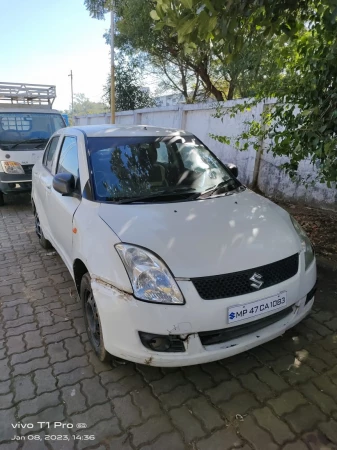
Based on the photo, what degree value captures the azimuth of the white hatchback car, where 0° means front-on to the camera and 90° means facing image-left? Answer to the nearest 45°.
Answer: approximately 315°

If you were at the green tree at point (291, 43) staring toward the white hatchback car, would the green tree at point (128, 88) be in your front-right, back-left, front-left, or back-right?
back-right

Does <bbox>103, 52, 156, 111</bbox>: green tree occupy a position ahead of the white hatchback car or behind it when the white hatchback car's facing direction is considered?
behind

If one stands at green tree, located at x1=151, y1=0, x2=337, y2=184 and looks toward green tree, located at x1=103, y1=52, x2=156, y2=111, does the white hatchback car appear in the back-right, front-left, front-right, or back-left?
back-left

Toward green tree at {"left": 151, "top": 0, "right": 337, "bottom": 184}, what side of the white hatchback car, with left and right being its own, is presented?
left
